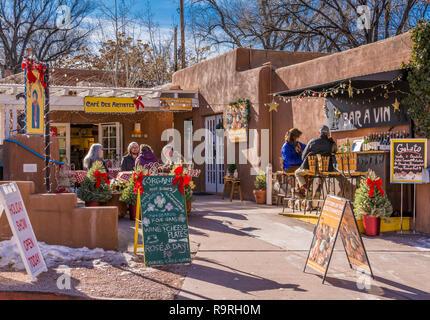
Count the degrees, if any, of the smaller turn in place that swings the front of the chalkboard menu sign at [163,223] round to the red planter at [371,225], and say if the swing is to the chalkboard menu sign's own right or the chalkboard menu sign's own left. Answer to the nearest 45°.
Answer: approximately 135° to the chalkboard menu sign's own left

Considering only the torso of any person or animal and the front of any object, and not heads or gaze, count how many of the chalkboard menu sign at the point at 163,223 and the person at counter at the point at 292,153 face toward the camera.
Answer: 1

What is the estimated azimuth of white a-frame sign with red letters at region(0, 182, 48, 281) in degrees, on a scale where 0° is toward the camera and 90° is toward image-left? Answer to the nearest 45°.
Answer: approximately 315°

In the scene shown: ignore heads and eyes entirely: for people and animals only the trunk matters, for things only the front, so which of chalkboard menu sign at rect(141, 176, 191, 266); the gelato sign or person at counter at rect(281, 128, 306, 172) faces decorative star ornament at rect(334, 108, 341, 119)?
the person at counter

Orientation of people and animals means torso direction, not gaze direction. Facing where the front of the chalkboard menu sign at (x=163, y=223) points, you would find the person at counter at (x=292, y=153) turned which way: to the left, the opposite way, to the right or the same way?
to the left

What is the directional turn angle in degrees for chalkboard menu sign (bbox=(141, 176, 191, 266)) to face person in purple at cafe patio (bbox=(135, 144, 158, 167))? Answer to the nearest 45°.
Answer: approximately 180°

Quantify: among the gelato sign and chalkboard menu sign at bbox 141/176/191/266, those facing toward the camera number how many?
2

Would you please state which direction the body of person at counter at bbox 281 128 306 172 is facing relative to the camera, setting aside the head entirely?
to the viewer's right

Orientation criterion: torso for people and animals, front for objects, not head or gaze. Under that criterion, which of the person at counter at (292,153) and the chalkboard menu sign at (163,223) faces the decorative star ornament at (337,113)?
the person at counter

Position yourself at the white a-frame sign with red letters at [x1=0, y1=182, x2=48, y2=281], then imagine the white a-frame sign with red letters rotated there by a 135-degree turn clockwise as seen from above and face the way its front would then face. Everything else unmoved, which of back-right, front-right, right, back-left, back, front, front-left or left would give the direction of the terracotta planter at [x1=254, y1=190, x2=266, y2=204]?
back-right

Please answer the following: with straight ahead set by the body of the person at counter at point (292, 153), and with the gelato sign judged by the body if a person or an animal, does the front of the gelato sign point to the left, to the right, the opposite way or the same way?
to the right
